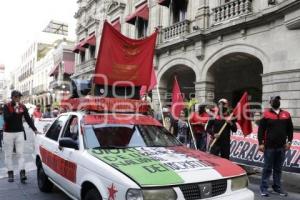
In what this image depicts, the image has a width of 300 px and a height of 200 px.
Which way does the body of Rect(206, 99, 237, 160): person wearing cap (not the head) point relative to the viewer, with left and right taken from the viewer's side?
facing the viewer

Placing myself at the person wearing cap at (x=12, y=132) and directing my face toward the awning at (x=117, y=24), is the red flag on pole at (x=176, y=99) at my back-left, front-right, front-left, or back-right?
front-right

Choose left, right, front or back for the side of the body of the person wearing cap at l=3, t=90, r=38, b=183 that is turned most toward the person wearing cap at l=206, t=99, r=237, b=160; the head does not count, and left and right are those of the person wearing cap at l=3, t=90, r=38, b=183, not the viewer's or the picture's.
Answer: left

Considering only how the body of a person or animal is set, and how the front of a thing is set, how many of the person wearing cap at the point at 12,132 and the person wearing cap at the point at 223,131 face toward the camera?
2

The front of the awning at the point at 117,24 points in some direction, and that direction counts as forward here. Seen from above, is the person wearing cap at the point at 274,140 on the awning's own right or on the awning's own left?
on the awning's own left

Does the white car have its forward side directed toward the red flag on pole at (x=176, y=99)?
no

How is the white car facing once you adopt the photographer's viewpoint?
facing the viewer and to the right of the viewer

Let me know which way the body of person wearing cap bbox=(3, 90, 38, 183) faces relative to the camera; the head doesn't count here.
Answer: toward the camera

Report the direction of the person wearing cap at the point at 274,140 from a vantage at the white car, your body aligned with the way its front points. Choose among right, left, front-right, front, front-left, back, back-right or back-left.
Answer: left

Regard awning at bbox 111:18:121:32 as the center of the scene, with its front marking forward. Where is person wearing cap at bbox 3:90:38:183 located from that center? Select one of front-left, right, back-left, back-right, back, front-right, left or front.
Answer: front-left

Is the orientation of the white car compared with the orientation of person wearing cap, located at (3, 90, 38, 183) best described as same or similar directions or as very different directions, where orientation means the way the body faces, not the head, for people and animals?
same or similar directions

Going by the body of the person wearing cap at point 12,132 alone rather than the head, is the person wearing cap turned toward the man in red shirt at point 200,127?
no

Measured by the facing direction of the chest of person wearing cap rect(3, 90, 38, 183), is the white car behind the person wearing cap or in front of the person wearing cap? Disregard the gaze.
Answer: in front

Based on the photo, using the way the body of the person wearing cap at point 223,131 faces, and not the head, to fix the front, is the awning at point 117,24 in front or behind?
behind

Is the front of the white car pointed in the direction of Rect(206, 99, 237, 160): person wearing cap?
no

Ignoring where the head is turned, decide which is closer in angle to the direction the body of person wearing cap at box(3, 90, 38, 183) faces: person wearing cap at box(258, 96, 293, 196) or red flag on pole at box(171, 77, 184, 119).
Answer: the person wearing cap

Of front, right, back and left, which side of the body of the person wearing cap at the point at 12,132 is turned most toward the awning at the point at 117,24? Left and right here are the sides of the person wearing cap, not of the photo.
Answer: back
